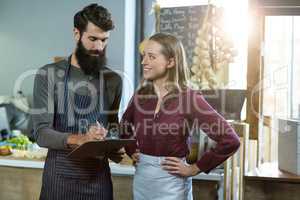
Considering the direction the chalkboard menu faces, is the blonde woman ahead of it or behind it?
ahead

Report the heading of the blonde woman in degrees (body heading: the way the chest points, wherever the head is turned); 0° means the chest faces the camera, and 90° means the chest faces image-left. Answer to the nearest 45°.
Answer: approximately 45°

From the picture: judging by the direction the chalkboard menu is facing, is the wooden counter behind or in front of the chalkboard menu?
in front

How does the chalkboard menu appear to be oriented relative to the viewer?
toward the camera

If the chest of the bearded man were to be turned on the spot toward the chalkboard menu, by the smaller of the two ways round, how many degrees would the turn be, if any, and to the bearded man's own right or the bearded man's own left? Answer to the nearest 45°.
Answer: approximately 90° to the bearded man's own left

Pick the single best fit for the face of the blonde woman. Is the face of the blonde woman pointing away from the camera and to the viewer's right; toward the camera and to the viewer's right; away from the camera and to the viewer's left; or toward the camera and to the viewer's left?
toward the camera and to the viewer's left

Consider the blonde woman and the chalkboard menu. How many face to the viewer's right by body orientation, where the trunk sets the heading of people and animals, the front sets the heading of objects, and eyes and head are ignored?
0

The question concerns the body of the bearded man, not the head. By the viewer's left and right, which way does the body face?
facing the viewer and to the right of the viewer

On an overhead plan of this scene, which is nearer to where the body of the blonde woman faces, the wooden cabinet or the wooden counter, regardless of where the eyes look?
the wooden counter

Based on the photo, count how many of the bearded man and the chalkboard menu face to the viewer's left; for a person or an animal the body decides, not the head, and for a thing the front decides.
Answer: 0

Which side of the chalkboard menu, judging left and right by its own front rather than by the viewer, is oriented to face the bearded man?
front
